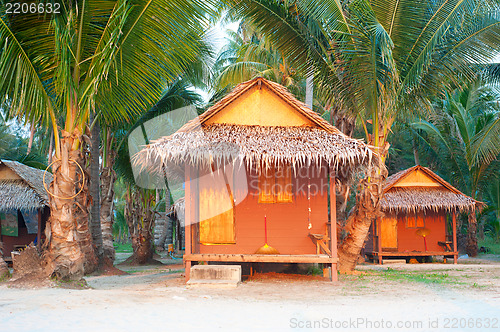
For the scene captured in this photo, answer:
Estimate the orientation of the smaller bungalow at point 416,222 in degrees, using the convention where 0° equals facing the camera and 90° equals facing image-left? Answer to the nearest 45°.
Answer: approximately 0°

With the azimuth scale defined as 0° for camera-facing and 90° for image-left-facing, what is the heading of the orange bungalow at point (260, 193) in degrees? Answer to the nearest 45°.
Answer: approximately 0°

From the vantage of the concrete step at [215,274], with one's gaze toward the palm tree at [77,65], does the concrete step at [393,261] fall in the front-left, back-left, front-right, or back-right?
back-right

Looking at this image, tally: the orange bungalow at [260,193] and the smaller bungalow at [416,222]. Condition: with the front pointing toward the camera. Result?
2

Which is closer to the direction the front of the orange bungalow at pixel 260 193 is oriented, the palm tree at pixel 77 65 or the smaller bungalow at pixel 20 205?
the palm tree

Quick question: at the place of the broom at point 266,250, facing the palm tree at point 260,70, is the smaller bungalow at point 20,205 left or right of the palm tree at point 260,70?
left

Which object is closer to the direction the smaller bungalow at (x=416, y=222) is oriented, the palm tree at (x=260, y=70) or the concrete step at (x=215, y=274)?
the concrete step

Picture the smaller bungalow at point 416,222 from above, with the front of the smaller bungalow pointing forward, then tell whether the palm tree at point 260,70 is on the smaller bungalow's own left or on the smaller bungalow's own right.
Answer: on the smaller bungalow's own right
